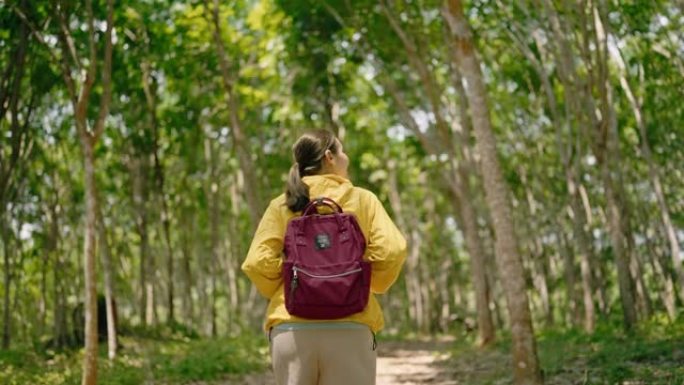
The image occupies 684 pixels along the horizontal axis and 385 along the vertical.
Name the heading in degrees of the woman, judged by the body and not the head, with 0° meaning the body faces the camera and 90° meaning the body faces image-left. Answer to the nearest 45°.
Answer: approximately 180°

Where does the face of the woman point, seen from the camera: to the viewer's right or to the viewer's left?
to the viewer's right
